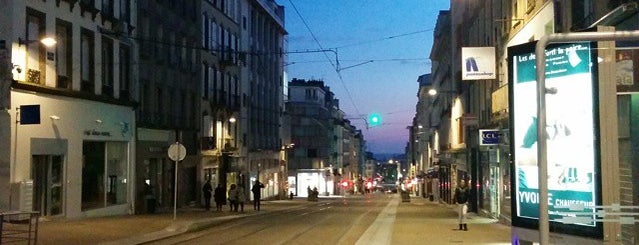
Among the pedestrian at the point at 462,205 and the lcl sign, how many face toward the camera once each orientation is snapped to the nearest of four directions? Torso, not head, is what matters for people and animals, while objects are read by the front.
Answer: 2

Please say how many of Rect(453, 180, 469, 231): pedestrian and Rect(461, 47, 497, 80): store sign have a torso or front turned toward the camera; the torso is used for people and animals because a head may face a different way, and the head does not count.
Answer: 2

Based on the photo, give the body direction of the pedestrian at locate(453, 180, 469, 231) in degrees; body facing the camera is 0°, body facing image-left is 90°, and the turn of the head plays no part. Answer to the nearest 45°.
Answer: approximately 0°

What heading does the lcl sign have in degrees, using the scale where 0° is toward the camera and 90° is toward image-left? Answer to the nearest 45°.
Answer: approximately 0°
